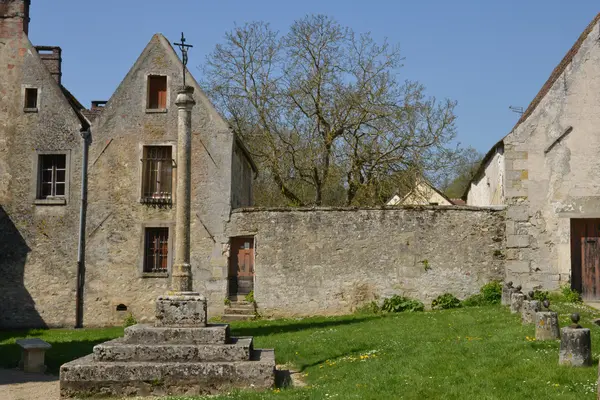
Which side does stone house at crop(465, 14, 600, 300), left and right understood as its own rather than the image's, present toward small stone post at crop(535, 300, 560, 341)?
front

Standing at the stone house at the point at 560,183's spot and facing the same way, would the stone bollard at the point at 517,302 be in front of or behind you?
in front

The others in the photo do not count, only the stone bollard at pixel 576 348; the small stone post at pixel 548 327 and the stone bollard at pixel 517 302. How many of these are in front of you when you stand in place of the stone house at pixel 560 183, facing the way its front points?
3

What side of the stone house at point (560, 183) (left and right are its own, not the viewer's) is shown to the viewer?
front

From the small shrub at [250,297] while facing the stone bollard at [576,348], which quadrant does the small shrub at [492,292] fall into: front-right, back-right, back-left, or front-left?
front-left

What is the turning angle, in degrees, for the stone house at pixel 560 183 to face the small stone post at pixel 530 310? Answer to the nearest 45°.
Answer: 0° — it already faces it

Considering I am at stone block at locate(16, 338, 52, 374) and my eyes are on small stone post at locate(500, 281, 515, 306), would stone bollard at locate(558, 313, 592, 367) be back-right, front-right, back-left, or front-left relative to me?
front-right

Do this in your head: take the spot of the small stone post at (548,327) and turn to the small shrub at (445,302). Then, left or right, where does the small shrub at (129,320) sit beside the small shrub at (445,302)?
left

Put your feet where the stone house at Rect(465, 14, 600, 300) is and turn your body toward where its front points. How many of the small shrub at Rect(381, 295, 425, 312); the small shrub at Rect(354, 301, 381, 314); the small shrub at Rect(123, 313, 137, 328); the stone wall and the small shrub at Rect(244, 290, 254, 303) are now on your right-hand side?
5

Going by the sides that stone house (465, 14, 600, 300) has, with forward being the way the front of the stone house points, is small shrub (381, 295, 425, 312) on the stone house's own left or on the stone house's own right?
on the stone house's own right
